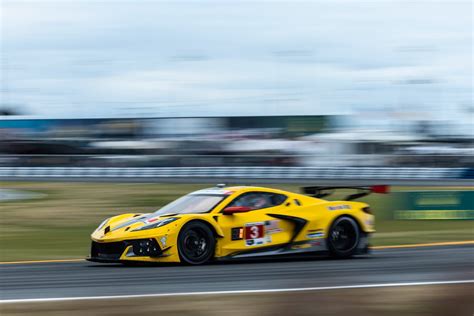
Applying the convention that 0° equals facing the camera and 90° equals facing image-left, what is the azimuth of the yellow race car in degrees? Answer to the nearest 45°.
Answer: approximately 45°

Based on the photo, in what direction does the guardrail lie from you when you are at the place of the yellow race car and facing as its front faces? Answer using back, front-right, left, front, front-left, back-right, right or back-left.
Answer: back-right
